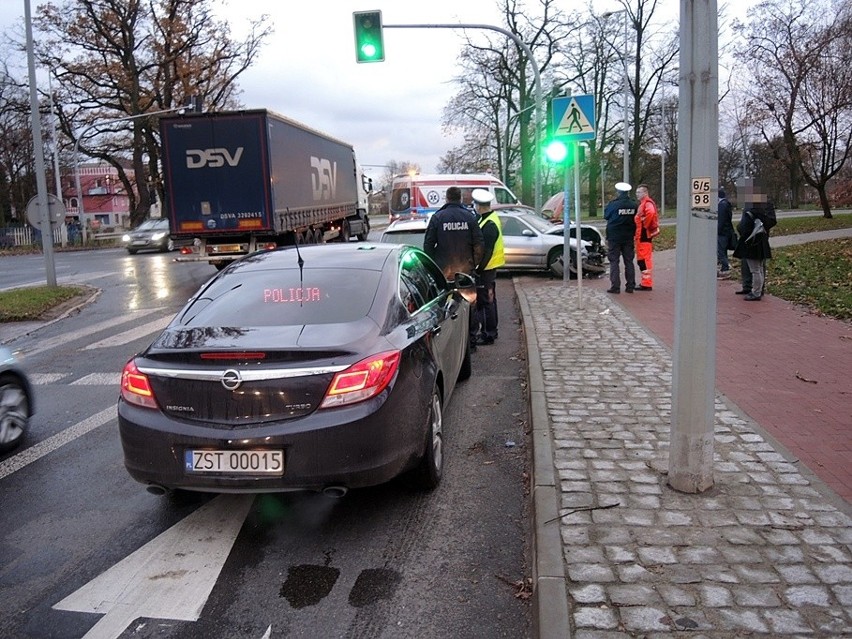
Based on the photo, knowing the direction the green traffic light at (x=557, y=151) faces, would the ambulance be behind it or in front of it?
behind

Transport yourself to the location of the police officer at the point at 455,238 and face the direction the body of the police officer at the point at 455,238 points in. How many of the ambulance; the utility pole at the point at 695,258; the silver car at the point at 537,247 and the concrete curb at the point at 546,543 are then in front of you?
2

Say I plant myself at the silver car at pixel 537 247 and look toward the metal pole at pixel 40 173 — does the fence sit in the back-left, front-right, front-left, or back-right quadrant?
front-right

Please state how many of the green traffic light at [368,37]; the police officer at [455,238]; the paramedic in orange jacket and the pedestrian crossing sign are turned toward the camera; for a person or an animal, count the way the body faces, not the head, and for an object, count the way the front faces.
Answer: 2

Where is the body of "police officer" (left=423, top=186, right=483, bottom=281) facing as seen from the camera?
away from the camera

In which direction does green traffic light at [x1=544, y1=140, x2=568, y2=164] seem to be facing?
toward the camera

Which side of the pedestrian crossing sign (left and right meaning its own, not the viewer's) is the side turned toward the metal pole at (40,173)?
right

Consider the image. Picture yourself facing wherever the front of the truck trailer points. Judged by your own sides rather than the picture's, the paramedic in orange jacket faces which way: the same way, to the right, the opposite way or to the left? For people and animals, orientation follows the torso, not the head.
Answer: to the left

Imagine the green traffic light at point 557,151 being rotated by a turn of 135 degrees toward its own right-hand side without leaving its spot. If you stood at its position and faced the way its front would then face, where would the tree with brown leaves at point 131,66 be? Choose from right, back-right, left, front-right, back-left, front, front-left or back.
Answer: front

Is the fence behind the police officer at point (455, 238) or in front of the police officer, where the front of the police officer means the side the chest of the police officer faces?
in front

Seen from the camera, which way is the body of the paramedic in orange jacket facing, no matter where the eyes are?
to the viewer's left

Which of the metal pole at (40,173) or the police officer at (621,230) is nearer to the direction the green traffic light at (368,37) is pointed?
the police officer

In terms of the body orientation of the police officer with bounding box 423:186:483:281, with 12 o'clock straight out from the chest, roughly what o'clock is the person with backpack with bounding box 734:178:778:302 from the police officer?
The person with backpack is roughly at 2 o'clock from the police officer.

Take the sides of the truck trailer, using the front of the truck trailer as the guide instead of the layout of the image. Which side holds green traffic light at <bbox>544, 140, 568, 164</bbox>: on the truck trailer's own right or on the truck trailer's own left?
on the truck trailer's own right

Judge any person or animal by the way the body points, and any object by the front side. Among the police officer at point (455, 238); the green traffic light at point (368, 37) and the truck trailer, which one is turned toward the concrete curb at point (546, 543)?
the green traffic light
